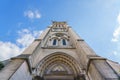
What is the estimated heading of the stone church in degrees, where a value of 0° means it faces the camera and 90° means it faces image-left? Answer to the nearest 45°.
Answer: approximately 0°
